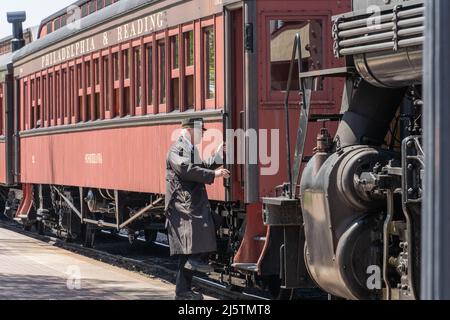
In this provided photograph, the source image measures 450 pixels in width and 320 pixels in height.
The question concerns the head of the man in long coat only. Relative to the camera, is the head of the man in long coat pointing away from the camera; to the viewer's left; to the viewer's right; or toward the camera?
to the viewer's right

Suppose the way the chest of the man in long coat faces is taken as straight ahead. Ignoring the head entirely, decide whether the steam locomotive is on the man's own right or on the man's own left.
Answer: on the man's own right

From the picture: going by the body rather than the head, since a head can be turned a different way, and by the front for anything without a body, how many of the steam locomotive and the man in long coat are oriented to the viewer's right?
1
